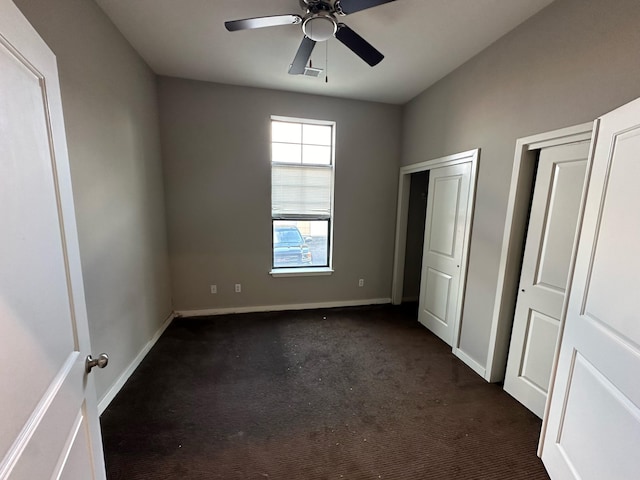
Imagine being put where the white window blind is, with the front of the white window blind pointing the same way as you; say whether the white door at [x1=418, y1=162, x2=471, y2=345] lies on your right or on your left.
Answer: on your left

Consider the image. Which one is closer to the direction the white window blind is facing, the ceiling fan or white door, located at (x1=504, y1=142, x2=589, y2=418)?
the ceiling fan

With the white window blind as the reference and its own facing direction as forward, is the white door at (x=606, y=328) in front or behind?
in front

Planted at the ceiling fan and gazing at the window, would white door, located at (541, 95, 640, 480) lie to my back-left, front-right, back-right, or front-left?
back-right

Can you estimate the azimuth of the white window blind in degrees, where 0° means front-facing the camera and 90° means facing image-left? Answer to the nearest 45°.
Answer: approximately 0°

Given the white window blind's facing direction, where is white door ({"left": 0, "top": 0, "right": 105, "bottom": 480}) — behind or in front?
in front
